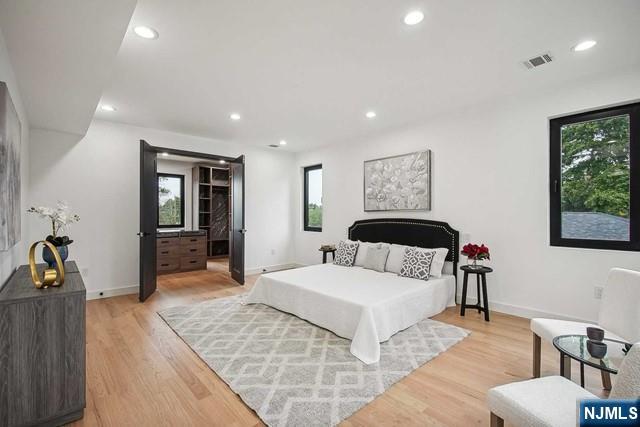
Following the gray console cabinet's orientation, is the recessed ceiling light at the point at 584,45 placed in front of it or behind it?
in front

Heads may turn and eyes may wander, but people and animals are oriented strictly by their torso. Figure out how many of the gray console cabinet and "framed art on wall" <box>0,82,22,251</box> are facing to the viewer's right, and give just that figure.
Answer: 2

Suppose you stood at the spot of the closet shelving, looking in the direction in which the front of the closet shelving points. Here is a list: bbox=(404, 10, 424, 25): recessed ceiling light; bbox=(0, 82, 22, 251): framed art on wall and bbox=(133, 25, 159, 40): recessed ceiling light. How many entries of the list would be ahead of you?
3

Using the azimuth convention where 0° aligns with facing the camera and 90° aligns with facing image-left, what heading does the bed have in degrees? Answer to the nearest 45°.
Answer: approximately 45°

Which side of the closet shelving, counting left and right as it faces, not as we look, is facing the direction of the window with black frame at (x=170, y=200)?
right

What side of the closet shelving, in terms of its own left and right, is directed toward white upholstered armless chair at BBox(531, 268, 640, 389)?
front

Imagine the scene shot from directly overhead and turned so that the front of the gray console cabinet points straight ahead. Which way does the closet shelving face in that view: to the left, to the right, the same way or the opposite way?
to the right

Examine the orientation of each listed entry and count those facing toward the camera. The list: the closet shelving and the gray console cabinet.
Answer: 1

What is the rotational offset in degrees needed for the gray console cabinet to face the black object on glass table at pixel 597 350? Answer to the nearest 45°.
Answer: approximately 45° to its right

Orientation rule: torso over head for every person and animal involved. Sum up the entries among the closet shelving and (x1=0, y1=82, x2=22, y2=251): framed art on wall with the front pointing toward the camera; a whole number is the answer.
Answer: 1

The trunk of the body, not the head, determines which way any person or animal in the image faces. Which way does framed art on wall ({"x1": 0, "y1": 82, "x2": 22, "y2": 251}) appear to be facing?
to the viewer's right

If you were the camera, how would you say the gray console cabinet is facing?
facing to the right of the viewer

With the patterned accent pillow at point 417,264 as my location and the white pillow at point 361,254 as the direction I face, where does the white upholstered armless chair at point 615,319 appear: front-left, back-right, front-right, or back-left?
back-left
